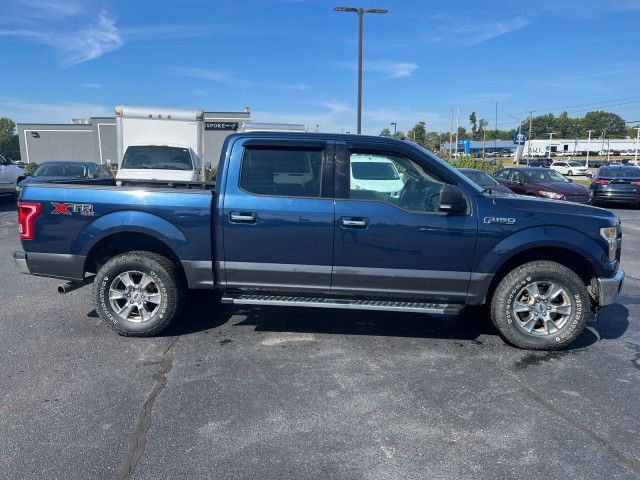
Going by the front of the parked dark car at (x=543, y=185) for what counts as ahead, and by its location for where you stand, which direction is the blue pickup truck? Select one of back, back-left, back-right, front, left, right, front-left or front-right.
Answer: front-right

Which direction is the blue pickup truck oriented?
to the viewer's right

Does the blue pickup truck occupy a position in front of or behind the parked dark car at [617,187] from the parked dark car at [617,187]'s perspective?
behind

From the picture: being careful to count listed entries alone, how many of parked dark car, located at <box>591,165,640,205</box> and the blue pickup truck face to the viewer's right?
1

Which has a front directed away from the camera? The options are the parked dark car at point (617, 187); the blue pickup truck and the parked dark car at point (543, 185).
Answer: the parked dark car at point (617, 187)

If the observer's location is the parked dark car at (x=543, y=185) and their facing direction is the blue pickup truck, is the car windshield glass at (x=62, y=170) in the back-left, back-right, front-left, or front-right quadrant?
front-right

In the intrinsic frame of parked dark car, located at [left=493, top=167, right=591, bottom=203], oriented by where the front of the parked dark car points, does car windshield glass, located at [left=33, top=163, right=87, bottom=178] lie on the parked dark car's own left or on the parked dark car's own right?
on the parked dark car's own right

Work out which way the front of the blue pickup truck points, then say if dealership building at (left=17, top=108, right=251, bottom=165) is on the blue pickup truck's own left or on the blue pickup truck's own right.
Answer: on the blue pickup truck's own left

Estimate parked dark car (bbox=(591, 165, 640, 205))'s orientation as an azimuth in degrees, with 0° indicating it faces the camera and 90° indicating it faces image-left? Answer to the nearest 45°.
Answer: approximately 180°

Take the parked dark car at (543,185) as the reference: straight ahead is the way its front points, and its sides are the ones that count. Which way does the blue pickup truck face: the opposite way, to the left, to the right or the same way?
to the left
